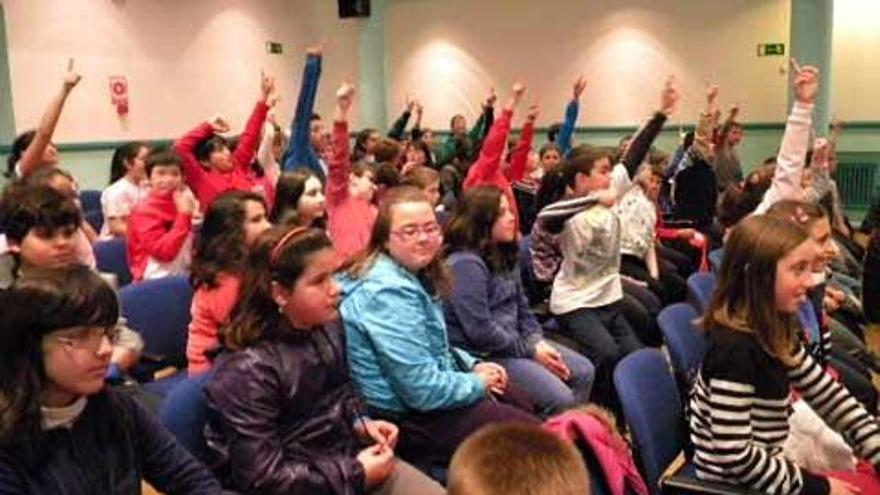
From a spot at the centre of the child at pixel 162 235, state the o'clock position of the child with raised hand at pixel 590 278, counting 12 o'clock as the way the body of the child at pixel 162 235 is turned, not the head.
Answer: the child with raised hand at pixel 590 278 is roughly at 11 o'clock from the child at pixel 162 235.

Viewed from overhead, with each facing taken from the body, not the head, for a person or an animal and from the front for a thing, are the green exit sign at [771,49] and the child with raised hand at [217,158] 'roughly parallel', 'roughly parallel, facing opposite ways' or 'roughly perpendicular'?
roughly perpendicular

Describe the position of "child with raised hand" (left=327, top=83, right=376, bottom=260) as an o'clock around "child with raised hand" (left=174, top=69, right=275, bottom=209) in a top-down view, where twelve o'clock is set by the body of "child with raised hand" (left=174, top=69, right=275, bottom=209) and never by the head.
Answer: "child with raised hand" (left=327, top=83, right=376, bottom=260) is roughly at 12 o'clock from "child with raised hand" (left=174, top=69, right=275, bottom=209).

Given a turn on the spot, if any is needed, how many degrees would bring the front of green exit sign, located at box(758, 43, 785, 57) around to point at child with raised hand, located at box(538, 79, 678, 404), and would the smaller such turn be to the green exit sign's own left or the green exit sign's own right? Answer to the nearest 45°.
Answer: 0° — it already faces them

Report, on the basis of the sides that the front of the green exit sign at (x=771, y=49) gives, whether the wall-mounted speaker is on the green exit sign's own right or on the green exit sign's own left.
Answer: on the green exit sign's own right

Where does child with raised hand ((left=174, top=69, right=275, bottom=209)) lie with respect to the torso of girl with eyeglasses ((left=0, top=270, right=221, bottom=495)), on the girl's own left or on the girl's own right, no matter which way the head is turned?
on the girl's own left

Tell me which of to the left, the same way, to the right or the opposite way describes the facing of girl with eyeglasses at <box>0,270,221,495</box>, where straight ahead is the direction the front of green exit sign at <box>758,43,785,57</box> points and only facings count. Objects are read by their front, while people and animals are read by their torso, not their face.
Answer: to the left

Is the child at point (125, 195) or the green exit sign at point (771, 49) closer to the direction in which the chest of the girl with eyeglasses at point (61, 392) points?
the green exit sign
